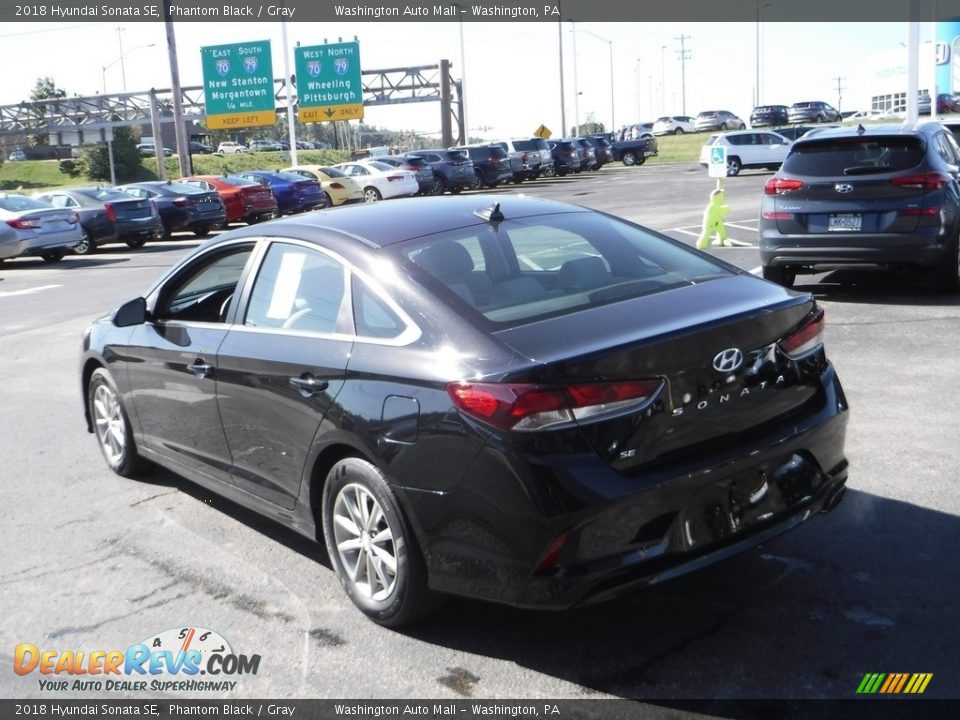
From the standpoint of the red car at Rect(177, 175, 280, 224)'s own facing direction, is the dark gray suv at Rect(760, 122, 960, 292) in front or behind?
behind

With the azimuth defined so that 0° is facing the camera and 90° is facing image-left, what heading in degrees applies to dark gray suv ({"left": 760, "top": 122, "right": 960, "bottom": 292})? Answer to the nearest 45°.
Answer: approximately 180°

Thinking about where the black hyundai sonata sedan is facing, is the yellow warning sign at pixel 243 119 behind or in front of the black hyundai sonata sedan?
in front

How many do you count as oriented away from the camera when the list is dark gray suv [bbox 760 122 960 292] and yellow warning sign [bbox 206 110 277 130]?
1

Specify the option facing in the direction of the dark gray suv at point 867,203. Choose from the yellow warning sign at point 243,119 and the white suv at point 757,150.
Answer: the yellow warning sign

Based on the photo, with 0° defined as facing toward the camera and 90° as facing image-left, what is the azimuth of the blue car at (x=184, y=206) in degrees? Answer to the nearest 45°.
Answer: approximately 135°

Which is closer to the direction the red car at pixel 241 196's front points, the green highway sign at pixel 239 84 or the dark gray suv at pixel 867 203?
the green highway sign

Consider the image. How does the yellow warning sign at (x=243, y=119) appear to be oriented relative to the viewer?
toward the camera

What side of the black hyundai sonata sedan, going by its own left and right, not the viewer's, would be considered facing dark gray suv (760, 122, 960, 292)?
right

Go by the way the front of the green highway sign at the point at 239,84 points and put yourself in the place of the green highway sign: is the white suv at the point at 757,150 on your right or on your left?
on your left

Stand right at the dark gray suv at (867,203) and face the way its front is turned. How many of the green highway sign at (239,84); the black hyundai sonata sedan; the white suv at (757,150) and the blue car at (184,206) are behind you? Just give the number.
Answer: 1

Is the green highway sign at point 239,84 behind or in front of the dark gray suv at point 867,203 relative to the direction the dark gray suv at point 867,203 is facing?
in front

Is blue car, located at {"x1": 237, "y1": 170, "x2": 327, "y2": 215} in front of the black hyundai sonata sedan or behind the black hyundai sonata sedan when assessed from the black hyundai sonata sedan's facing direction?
in front

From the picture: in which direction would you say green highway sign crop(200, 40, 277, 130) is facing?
toward the camera

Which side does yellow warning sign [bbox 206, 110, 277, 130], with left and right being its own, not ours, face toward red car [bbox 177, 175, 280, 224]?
front

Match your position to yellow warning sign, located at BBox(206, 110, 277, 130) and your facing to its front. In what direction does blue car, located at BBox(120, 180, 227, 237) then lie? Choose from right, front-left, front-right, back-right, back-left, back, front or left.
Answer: front

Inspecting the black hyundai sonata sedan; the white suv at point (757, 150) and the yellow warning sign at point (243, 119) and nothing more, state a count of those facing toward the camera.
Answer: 1

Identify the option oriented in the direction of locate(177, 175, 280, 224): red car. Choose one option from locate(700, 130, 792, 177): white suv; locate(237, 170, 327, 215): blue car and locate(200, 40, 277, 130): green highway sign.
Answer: the green highway sign

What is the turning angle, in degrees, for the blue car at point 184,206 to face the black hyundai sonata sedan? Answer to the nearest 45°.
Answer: approximately 135° to its left
